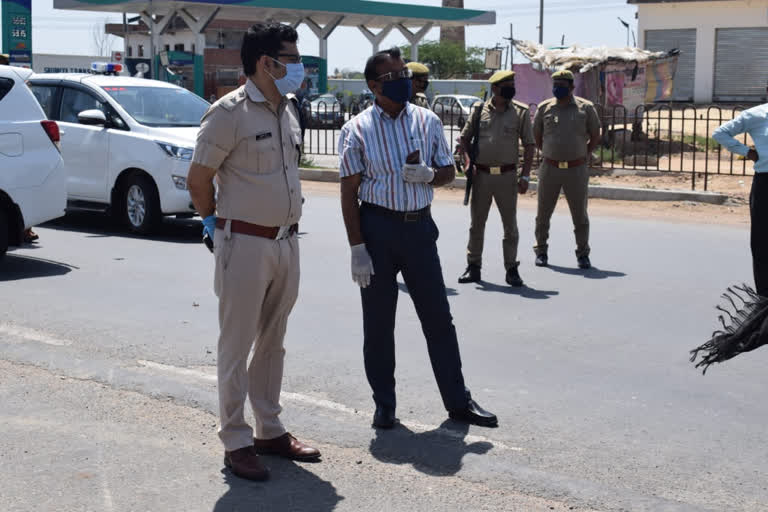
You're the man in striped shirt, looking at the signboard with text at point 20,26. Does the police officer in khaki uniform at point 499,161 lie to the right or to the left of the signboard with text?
right

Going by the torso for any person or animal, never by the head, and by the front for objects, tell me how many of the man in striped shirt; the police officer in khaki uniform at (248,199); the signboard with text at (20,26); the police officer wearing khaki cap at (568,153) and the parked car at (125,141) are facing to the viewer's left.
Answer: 0

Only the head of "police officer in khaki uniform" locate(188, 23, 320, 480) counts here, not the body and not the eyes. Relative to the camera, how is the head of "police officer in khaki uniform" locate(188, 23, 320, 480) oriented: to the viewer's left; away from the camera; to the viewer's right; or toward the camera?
to the viewer's right

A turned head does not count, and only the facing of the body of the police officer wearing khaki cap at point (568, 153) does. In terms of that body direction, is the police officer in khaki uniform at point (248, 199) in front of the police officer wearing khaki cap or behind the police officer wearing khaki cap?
in front

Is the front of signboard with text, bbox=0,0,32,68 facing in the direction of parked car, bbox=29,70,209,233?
yes

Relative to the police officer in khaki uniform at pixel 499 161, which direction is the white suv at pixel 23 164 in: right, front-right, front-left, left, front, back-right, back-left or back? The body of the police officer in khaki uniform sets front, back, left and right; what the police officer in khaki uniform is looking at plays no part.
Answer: right

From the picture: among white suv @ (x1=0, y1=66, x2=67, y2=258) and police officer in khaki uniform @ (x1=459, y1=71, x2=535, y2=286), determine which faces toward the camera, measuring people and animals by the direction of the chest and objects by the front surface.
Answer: the police officer in khaki uniform

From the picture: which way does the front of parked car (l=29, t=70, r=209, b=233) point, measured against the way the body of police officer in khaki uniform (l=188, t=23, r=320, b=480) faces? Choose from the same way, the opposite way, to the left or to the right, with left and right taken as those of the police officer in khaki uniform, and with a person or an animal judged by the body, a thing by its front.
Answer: the same way

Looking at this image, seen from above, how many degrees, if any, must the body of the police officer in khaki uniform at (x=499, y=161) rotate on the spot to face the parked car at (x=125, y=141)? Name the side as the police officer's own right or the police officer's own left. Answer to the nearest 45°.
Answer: approximately 135° to the police officer's own right

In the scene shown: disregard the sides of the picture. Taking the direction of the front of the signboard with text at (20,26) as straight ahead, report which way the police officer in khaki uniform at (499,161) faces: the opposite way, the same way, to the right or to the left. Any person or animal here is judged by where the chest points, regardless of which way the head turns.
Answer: the same way

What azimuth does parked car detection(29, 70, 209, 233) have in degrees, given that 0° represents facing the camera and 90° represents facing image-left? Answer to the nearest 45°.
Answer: approximately 315°

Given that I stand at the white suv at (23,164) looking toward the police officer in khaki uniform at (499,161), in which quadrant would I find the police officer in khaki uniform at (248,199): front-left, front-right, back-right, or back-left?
front-right

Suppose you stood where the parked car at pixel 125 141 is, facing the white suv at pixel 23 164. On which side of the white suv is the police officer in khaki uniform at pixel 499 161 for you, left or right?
left

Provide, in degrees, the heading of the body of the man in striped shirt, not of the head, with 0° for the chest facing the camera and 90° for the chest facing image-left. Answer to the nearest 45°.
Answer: approximately 315°

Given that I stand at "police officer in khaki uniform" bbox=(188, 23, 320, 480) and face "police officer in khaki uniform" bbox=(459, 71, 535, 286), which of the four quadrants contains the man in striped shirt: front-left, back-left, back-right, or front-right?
front-right

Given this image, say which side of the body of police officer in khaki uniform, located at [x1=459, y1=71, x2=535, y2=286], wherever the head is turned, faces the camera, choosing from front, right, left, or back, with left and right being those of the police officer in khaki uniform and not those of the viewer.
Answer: front

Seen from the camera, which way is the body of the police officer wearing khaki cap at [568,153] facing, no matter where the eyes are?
toward the camera

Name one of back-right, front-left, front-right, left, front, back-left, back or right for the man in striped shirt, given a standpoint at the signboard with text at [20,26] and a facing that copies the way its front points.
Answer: front

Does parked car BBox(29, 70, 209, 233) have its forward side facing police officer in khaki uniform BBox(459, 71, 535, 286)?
yes
